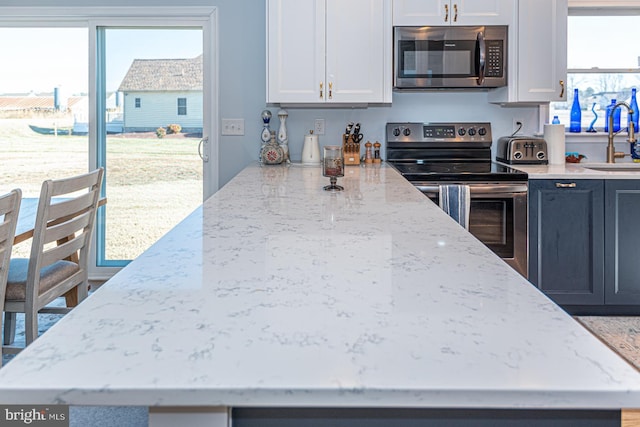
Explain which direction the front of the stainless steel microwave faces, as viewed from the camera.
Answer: facing the viewer

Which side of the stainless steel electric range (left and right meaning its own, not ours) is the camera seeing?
front

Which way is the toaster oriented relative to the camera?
toward the camera

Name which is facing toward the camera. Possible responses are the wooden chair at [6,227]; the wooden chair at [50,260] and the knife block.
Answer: the knife block

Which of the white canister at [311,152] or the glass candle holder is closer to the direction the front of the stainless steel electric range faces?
the glass candle holder
